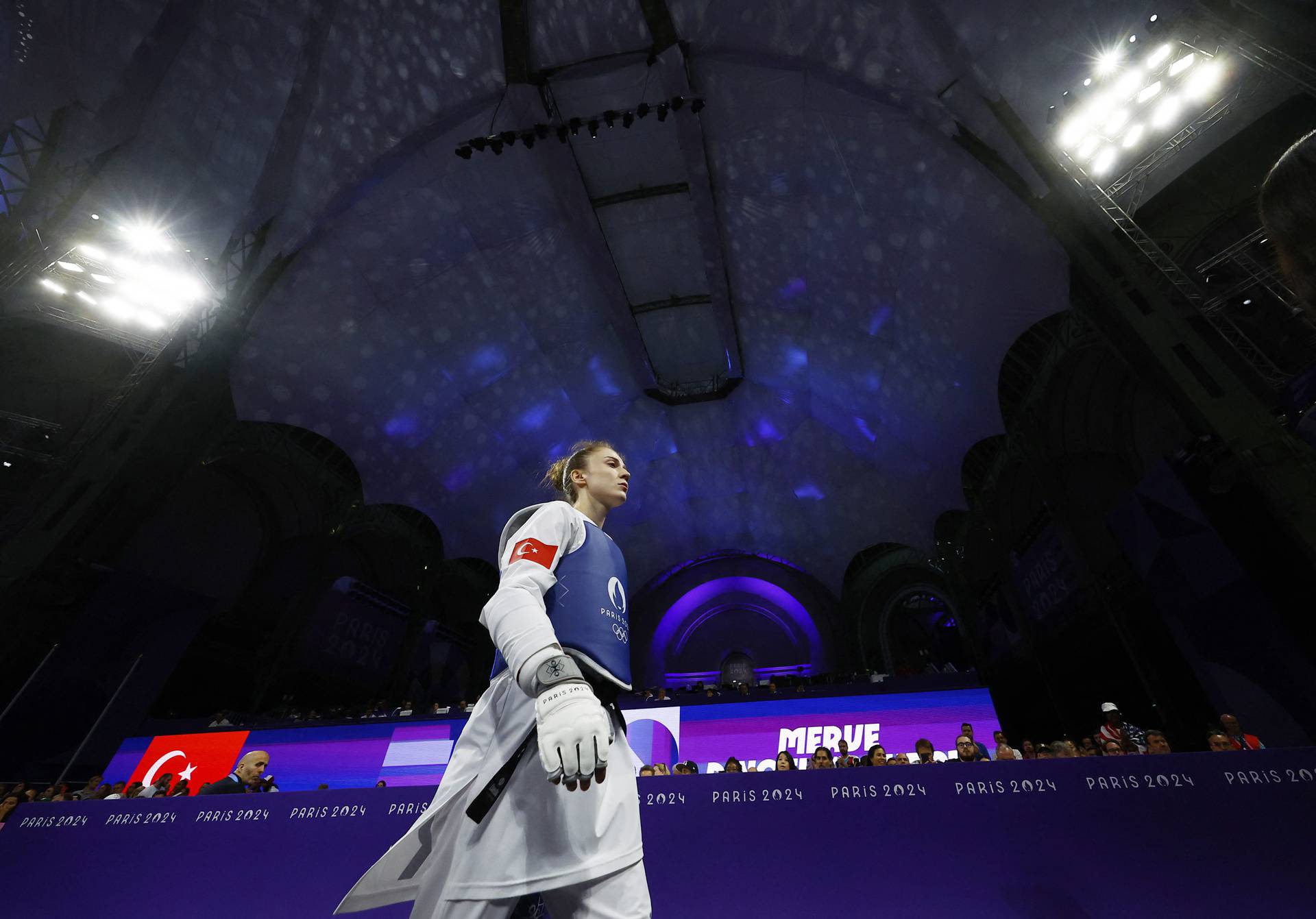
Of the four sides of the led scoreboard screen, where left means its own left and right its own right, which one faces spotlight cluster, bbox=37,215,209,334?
right

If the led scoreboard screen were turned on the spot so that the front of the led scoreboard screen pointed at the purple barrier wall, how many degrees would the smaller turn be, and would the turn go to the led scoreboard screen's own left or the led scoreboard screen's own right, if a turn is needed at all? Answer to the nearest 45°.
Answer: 0° — it already faces it

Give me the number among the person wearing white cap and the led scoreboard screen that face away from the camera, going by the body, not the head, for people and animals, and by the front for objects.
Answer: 0

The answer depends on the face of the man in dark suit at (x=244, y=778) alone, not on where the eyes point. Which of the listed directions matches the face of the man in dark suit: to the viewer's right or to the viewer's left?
to the viewer's right

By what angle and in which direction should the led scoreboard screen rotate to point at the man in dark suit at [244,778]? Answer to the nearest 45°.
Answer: approximately 45° to its right

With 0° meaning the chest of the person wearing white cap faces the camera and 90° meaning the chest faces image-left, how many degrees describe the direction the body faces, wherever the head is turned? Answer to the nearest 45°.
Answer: approximately 45°

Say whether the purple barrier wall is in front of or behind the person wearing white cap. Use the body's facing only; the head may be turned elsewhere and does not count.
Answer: in front
